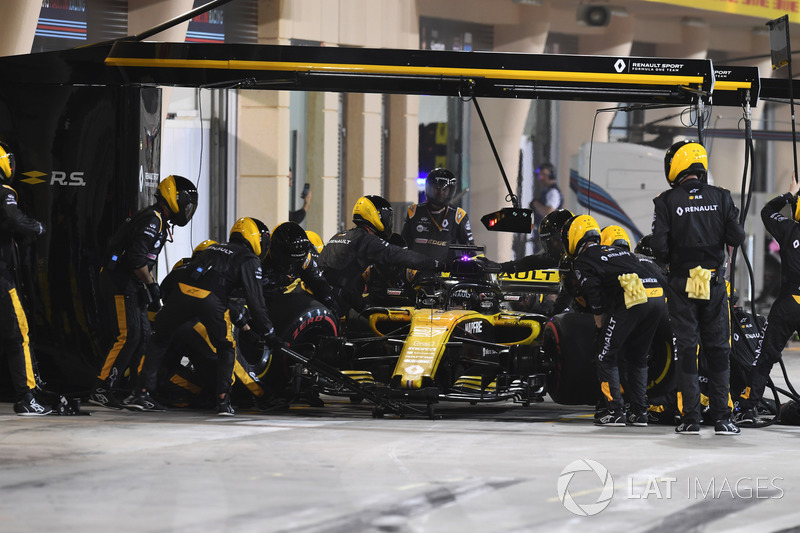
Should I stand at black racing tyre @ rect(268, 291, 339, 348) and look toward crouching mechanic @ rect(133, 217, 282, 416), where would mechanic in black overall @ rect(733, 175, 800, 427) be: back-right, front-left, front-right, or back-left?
back-left

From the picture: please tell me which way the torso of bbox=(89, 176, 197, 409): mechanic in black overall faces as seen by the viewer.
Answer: to the viewer's right

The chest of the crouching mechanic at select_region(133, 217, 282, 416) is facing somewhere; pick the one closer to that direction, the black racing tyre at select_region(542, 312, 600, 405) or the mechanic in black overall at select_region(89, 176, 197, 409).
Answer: the black racing tyre

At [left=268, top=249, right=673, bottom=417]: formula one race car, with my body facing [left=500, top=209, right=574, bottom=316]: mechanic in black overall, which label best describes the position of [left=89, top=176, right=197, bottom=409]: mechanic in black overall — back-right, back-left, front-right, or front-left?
back-left

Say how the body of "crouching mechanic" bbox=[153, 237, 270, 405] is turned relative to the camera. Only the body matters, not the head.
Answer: to the viewer's right

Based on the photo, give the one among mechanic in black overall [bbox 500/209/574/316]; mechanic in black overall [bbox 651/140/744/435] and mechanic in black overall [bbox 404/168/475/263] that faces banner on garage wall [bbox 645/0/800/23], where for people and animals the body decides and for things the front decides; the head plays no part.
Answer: mechanic in black overall [bbox 651/140/744/435]

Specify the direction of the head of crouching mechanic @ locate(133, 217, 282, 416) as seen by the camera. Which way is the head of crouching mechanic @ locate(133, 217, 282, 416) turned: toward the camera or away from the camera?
away from the camera

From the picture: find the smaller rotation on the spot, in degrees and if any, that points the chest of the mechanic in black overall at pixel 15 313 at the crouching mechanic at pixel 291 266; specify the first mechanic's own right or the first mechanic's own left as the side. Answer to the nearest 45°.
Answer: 0° — they already face them

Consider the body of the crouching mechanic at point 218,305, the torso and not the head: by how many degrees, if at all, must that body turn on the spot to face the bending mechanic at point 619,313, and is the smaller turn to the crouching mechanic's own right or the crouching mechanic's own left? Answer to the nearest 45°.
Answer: approximately 45° to the crouching mechanic's own right

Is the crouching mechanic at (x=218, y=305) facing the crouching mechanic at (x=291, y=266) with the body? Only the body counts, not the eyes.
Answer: yes
